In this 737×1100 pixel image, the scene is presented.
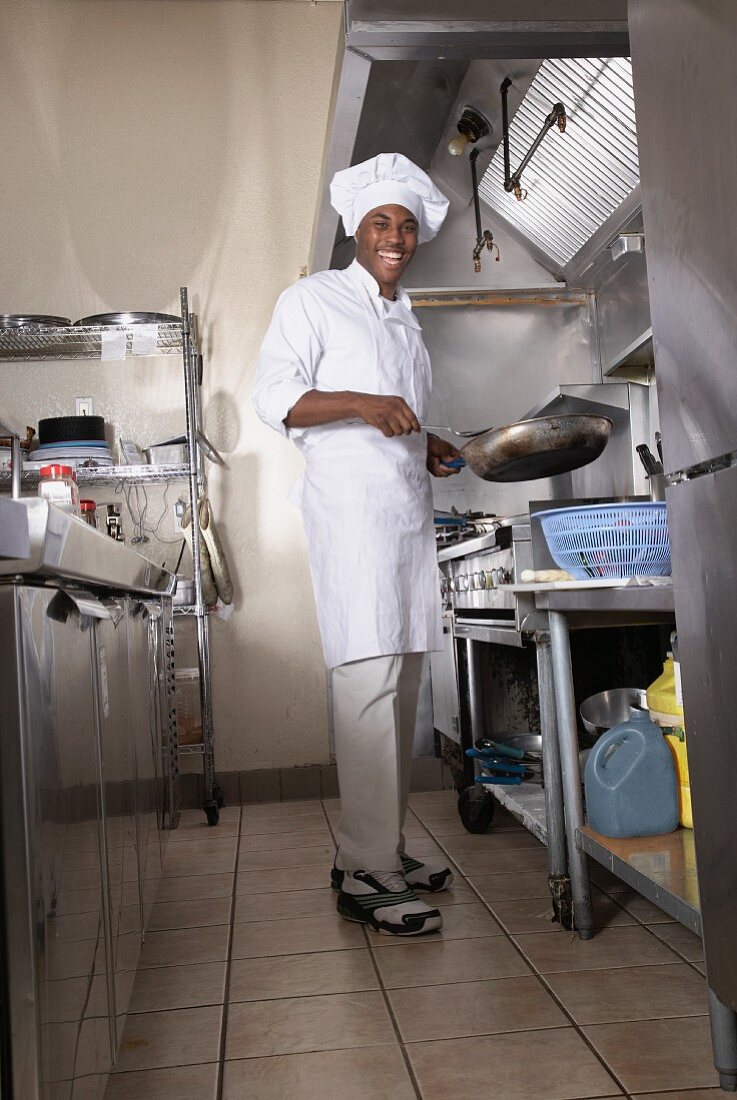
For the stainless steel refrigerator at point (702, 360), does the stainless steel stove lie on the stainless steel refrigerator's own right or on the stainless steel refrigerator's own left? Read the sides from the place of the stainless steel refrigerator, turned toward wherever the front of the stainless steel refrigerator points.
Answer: on the stainless steel refrigerator's own right

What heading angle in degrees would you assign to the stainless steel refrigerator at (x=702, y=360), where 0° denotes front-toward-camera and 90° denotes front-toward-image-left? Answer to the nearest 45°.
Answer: approximately 90°

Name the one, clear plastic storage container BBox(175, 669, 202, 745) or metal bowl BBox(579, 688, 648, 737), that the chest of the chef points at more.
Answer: the metal bowl

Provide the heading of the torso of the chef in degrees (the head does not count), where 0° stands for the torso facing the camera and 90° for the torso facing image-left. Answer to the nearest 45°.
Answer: approximately 315°

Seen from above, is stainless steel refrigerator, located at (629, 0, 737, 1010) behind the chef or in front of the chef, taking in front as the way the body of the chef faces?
in front

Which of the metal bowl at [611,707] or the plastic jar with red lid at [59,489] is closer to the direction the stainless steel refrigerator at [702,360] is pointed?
the plastic jar with red lid

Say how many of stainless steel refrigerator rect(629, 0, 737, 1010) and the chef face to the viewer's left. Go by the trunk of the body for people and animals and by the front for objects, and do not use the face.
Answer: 1

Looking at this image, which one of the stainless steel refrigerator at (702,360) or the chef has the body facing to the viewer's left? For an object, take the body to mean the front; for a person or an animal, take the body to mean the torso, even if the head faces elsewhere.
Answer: the stainless steel refrigerator

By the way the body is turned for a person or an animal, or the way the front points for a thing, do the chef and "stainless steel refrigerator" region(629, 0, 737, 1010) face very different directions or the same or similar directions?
very different directions
